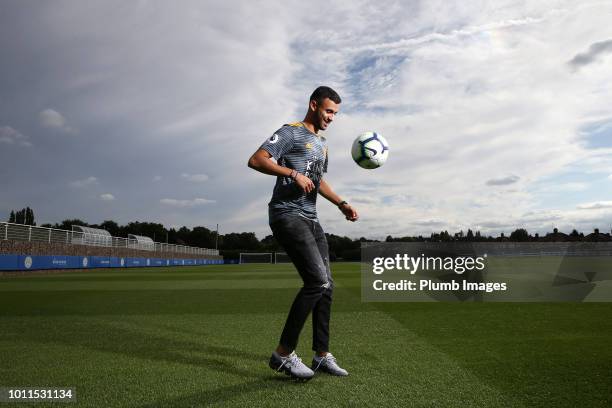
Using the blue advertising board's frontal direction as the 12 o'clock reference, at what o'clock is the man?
The man is roughly at 1 o'clock from the blue advertising board.

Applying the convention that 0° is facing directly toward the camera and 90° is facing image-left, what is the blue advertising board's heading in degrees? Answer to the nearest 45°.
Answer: approximately 315°

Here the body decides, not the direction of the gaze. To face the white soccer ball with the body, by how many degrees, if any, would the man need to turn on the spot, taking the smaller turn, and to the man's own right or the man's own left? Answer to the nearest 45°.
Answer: approximately 90° to the man's own left

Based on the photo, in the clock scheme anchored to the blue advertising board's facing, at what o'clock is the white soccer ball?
The white soccer ball is roughly at 1 o'clock from the blue advertising board.
